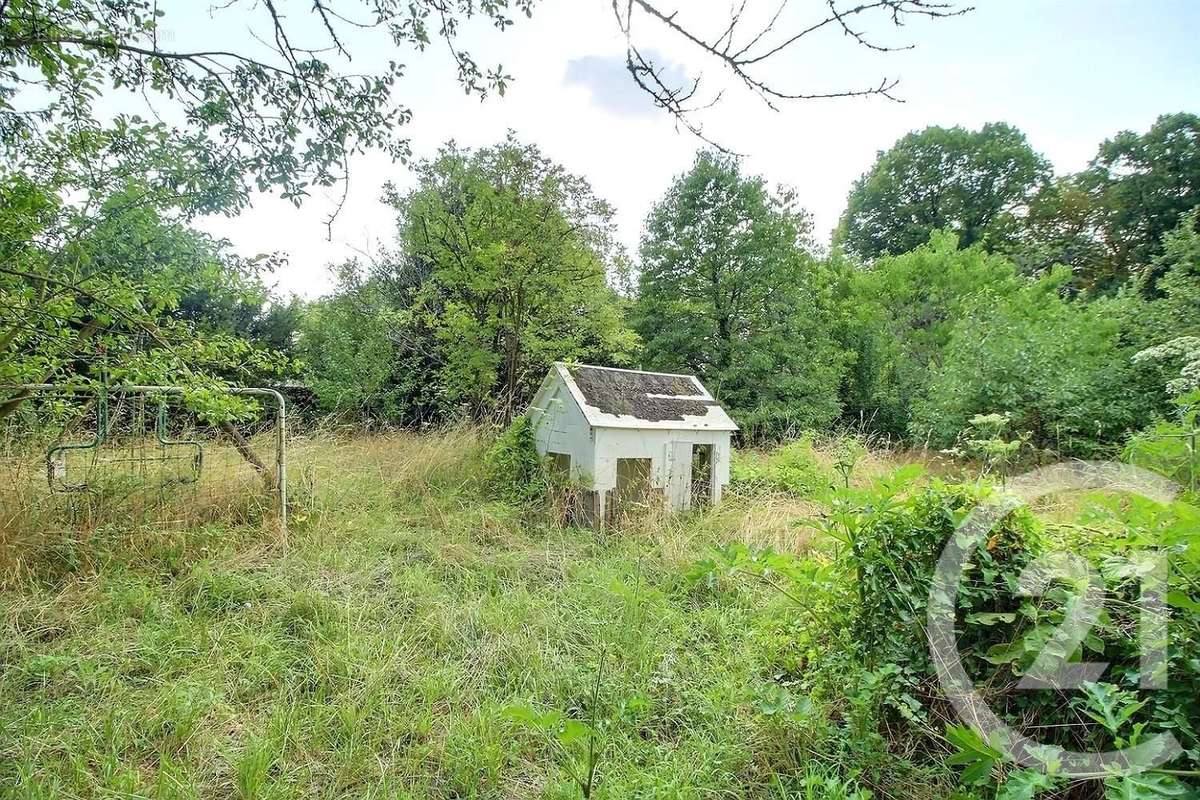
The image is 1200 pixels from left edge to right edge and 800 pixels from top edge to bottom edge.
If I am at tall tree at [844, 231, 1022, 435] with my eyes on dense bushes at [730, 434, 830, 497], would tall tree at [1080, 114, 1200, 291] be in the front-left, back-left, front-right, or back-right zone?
back-left

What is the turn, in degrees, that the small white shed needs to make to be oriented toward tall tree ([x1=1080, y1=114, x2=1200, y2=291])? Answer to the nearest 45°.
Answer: approximately 90° to its left

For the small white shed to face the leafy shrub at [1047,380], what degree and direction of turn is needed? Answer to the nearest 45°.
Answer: approximately 90° to its left

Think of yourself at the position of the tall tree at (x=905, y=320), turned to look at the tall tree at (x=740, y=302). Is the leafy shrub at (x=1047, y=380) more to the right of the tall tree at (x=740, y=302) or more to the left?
left

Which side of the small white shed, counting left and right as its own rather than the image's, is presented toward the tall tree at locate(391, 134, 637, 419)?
back

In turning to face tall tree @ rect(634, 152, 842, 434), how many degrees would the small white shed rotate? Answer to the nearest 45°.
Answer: approximately 135° to its left

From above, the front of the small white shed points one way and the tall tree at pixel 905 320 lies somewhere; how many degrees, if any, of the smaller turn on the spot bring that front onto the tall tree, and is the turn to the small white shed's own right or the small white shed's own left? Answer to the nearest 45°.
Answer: approximately 90° to the small white shed's own left

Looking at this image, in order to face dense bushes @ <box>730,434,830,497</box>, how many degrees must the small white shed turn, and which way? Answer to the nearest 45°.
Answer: approximately 90° to its left

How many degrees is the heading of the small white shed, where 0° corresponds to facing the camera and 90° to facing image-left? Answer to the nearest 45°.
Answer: approximately 315°

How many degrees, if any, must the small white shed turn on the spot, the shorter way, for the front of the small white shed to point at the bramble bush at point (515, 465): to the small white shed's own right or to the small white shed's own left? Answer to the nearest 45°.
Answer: approximately 135° to the small white shed's own right
